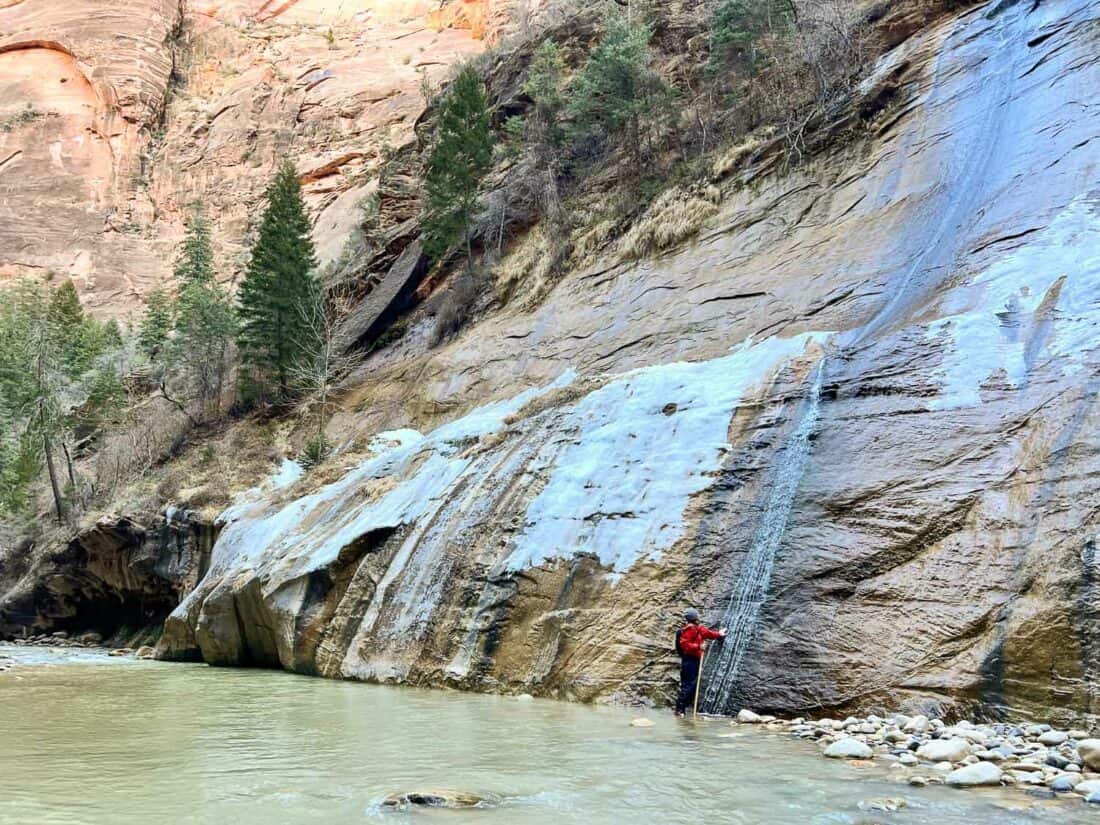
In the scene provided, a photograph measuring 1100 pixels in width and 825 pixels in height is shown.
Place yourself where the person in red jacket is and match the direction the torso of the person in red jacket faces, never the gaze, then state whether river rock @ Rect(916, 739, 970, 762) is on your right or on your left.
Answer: on your right

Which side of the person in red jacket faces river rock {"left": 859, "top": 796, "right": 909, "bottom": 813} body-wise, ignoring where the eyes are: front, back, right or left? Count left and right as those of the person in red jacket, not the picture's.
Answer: right

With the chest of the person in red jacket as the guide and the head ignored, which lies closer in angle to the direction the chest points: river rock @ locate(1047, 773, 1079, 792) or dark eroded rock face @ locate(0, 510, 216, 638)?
the river rock

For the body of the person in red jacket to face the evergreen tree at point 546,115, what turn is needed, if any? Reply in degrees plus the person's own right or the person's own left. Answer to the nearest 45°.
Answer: approximately 90° to the person's own left

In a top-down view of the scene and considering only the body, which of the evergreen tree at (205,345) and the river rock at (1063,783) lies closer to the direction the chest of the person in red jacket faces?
the river rock
